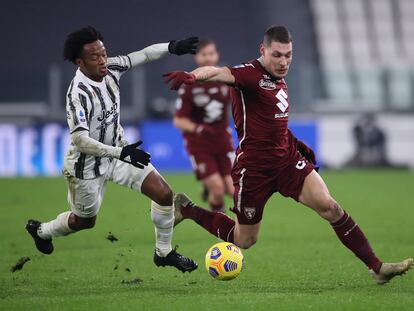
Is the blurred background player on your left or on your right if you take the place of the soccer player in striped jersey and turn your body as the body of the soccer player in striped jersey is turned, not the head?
on your left

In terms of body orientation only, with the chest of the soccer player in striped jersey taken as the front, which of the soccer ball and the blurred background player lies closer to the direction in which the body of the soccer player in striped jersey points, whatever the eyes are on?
the soccer ball

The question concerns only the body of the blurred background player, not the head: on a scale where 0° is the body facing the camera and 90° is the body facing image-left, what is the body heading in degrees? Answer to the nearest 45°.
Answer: approximately 0°

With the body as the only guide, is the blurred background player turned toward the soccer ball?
yes

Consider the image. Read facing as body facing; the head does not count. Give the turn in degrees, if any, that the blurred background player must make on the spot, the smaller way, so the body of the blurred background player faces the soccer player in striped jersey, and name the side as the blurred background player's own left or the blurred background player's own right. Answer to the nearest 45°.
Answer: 0° — they already face them
